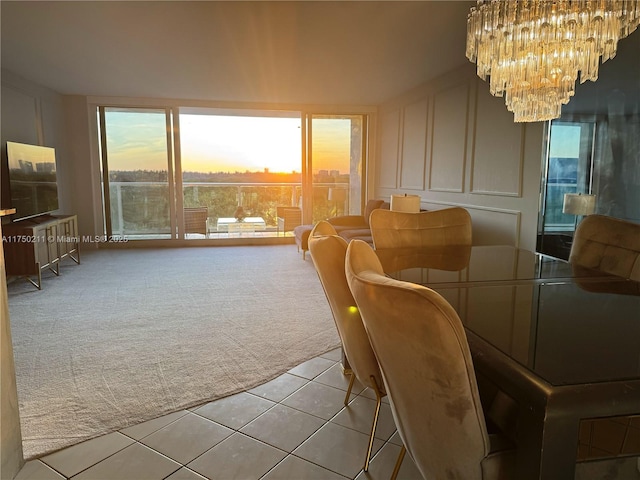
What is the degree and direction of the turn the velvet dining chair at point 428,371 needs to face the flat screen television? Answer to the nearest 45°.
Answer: approximately 90° to its left

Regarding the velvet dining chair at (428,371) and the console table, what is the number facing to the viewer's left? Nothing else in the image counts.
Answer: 0

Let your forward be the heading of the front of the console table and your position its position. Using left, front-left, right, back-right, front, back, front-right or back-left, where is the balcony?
left

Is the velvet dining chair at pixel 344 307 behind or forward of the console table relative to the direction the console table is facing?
forward

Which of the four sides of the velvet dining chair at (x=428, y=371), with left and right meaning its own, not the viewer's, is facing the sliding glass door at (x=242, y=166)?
left

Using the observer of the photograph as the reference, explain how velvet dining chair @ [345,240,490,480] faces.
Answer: facing away from the viewer and to the right of the viewer

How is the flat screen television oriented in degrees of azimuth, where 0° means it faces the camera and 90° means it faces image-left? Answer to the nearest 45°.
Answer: approximately 315°

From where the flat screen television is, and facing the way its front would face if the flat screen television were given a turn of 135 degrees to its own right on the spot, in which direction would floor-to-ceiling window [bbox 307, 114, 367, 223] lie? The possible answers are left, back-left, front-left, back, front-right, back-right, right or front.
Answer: back

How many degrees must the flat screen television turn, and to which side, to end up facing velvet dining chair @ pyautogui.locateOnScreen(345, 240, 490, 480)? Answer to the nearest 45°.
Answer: approximately 45° to its right

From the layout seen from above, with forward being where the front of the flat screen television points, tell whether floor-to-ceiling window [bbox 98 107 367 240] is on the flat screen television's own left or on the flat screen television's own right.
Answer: on the flat screen television's own left

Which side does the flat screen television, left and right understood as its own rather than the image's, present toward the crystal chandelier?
front

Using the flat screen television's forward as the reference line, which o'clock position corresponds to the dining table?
The dining table is roughly at 1 o'clock from the flat screen television.

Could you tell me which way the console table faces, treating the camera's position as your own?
facing the viewer and to the right of the viewer
